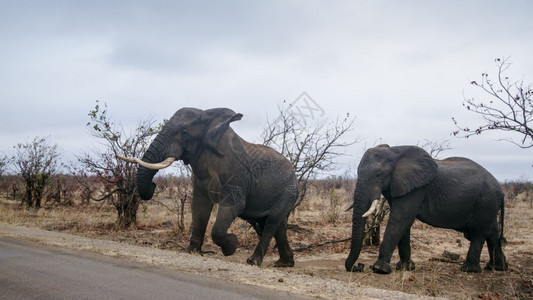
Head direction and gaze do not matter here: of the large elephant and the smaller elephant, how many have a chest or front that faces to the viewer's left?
2

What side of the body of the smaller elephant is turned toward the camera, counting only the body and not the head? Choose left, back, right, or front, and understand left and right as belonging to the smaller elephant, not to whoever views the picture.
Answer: left

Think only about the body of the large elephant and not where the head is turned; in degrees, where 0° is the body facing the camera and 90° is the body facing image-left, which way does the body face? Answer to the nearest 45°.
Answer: approximately 90°

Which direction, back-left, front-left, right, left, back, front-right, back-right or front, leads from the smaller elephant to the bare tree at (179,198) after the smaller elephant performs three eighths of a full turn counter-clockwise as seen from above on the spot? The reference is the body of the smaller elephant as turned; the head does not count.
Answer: back

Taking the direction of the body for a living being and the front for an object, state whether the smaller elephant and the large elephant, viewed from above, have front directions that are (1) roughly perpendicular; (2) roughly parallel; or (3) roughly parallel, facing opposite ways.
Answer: roughly parallel

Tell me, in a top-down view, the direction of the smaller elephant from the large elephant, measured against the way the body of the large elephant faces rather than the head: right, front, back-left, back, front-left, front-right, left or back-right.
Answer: back

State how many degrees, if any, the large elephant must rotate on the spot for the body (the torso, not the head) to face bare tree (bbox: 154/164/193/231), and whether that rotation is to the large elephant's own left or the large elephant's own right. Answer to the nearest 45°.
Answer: approximately 90° to the large elephant's own right
